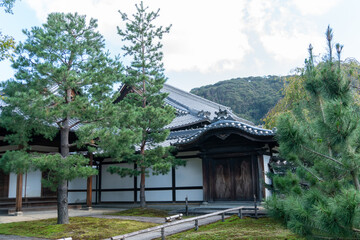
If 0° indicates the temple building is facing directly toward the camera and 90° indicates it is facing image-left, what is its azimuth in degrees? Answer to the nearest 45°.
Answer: approximately 0°

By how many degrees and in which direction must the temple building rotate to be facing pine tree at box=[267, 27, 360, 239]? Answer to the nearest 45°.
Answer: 0° — it already faces it
